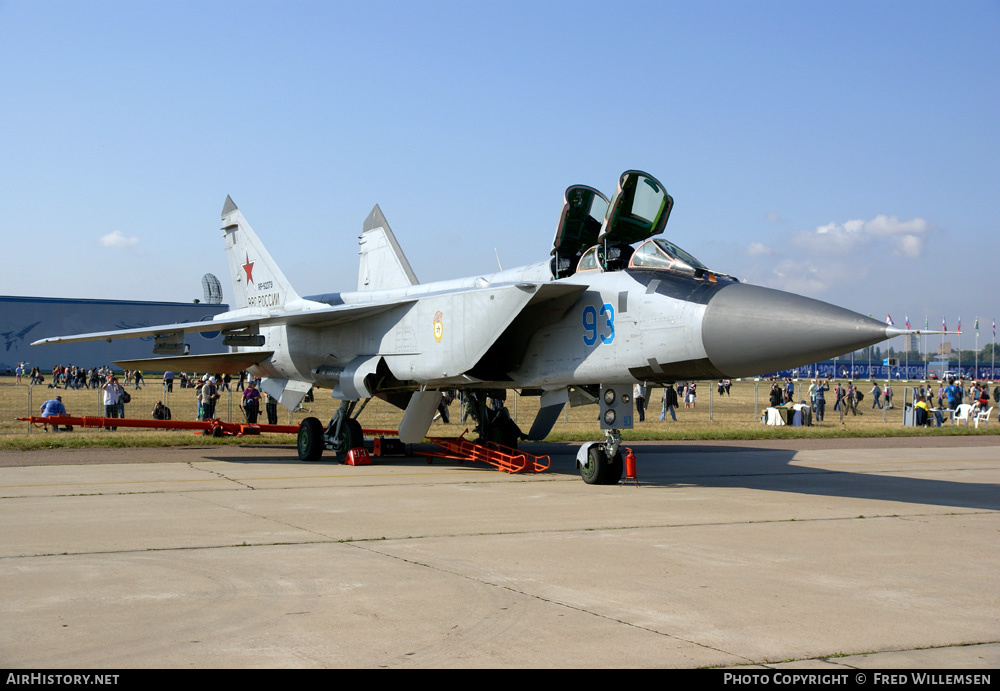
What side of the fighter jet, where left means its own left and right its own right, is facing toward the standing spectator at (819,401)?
left

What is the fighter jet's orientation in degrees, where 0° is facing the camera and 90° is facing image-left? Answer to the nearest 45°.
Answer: approximately 315°

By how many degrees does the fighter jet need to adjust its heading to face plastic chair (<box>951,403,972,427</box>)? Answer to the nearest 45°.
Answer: approximately 90° to its left

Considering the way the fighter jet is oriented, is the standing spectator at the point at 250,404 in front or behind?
behind

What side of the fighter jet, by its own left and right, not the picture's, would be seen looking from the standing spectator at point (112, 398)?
back

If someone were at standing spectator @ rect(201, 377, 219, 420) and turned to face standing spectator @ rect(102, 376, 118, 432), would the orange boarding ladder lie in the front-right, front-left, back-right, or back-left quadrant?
back-left

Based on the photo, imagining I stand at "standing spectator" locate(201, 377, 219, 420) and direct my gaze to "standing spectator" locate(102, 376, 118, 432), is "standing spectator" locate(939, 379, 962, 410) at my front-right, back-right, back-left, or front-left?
back-left

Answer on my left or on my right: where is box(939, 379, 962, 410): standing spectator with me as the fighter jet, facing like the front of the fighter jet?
on my left
